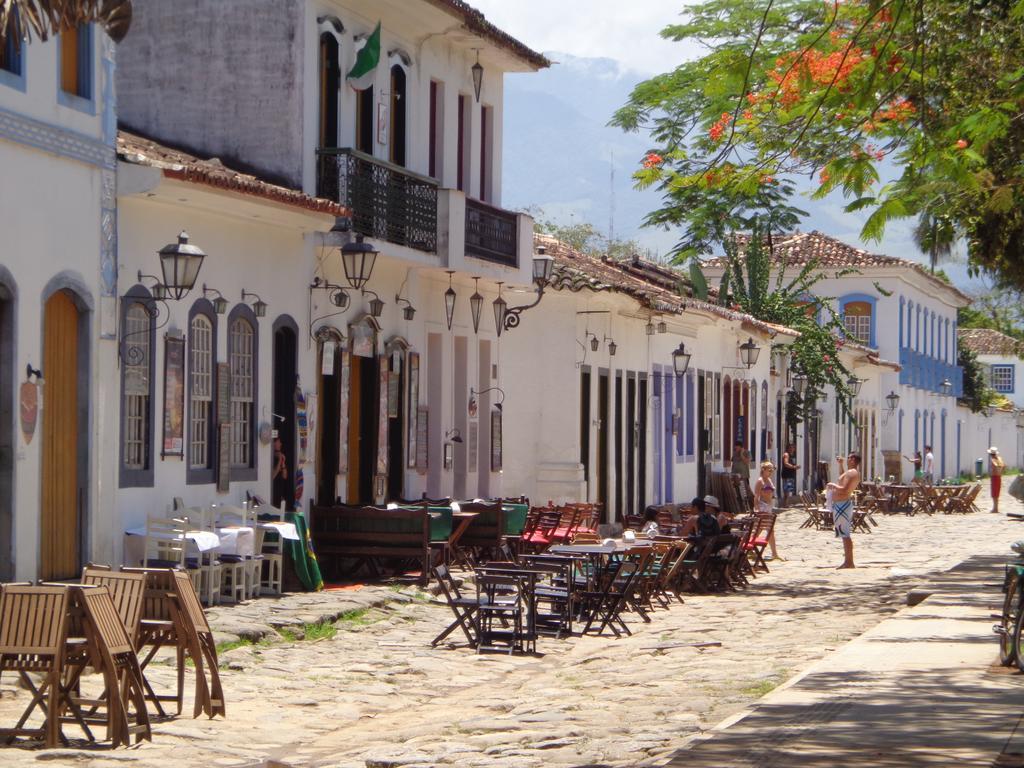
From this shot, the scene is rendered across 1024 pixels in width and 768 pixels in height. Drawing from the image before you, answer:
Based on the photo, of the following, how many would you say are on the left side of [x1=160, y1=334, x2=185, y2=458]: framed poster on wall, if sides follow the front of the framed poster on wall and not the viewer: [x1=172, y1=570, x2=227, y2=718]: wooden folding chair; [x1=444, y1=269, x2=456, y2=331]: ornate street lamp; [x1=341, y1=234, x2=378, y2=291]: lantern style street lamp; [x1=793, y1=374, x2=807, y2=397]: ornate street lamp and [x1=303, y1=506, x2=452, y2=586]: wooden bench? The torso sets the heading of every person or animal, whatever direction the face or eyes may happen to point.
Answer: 4

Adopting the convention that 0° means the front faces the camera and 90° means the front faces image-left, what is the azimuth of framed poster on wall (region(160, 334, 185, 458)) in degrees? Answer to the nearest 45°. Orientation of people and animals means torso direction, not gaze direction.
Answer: approximately 315°

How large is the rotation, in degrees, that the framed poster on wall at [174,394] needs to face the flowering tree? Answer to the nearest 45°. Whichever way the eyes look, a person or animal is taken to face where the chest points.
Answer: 0° — it already faces it

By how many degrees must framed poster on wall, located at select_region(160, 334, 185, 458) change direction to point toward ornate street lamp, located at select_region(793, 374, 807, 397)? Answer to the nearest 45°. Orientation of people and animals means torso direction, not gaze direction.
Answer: approximately 90° to its left

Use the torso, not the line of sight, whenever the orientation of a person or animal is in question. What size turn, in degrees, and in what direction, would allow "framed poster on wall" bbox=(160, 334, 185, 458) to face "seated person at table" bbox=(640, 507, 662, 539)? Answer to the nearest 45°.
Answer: approximately 90° to its left

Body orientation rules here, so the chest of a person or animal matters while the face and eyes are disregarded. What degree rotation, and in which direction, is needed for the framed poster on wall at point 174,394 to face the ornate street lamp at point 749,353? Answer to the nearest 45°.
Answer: approximately 90° to its left

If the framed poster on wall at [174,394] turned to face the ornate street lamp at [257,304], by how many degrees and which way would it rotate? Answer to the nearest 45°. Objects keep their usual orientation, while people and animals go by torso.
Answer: approximately 90° to its left

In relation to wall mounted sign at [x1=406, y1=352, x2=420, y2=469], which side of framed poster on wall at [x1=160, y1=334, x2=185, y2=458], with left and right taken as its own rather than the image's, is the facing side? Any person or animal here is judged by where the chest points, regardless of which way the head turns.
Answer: left
